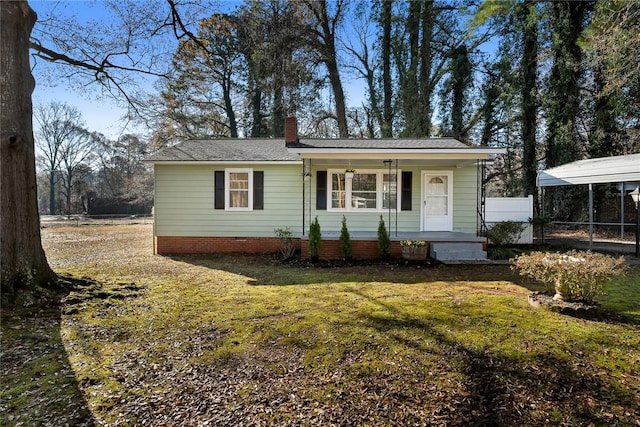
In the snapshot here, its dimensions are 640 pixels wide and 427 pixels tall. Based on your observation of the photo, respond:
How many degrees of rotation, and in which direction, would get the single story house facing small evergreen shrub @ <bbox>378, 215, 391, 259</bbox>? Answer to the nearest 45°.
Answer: approximately 45° to its left

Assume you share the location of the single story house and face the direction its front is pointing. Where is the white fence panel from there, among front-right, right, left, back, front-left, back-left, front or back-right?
left

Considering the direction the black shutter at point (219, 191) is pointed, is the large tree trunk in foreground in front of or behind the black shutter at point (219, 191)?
in front

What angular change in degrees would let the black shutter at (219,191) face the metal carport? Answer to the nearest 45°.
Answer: approximately 90° to its left

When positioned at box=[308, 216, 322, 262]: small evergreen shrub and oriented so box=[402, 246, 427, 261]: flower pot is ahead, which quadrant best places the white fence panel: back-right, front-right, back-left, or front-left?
front-left

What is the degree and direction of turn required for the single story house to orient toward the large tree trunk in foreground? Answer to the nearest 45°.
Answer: approximately 45° to its right

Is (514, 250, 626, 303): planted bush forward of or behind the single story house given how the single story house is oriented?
forward

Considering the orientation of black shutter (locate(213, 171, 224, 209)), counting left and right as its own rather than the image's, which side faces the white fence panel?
left

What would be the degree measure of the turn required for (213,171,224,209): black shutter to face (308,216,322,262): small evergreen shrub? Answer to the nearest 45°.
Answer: approximately 45° to its left

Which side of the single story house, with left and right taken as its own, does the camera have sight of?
front

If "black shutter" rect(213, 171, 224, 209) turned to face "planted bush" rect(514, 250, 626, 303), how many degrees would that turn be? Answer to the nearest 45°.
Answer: approximately 45° to its left

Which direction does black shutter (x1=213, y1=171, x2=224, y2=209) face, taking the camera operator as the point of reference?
facing the viewer

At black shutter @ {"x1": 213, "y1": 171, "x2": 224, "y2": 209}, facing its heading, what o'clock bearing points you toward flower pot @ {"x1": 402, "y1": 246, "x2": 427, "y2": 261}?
The flower pot is roughly at 10 o'clock from the black shutter.

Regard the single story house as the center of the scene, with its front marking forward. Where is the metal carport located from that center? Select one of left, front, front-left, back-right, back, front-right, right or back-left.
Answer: left

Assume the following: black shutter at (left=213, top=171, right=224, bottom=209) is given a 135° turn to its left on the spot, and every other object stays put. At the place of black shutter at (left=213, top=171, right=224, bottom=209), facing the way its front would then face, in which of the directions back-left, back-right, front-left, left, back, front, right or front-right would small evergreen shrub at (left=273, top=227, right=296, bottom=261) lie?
right
